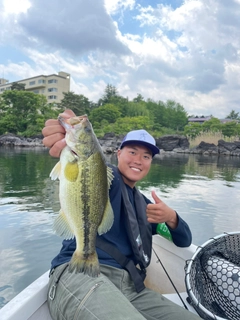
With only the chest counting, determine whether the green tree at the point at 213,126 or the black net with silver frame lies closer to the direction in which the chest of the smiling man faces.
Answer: the black net with silver frame

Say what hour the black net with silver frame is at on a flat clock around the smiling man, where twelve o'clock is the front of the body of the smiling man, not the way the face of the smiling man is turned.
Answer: The black net with silver frame is roughly at 10 o'clock from the smiling man.

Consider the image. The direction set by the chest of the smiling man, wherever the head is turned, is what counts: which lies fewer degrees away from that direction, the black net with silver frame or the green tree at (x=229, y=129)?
the black net with silver frame

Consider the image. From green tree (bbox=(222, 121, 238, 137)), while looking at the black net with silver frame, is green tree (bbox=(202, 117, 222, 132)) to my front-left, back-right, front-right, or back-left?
back-right

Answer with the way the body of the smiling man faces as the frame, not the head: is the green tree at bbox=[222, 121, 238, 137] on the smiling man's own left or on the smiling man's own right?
on the smiling man's own left

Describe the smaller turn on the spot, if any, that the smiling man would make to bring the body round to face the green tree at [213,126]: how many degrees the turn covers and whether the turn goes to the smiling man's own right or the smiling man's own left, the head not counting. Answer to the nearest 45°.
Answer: approximately 135° to the smiling man's own left

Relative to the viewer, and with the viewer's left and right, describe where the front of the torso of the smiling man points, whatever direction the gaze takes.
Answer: facing the viewer and to the right of the viewer
